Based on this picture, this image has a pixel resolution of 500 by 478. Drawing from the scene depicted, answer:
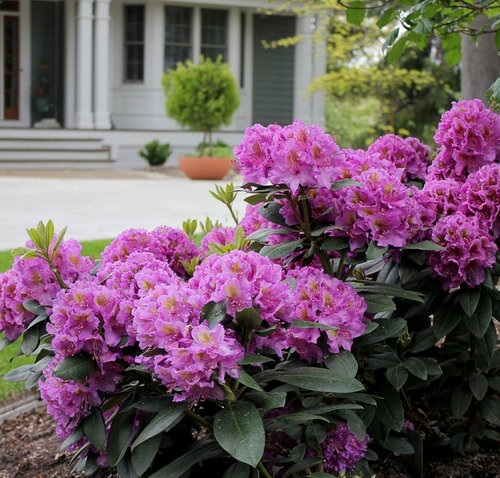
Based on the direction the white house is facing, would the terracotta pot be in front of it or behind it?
in front

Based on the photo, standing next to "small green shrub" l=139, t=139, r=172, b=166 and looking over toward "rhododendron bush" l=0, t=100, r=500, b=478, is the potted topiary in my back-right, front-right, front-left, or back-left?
front-left

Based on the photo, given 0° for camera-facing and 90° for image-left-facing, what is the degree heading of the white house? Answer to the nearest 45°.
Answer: approximately 0°

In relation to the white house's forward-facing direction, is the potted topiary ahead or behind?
ahead

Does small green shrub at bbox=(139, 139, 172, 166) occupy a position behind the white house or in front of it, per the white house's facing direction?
in front
